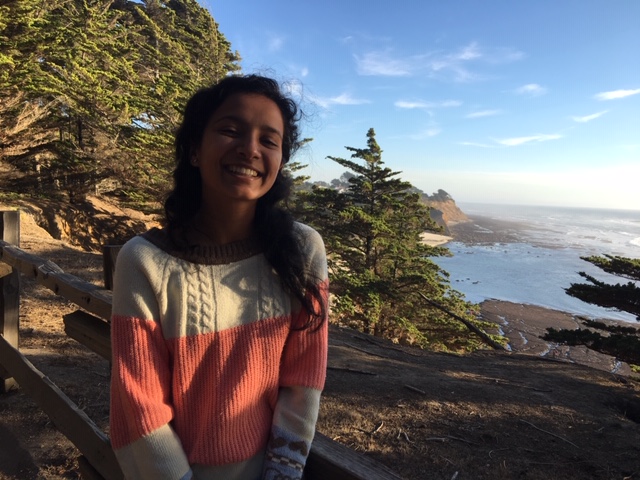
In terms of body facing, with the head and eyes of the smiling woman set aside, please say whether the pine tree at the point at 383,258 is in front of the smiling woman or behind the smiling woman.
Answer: behind

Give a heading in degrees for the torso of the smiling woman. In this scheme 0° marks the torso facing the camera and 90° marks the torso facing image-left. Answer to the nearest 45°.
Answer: approximately 0°

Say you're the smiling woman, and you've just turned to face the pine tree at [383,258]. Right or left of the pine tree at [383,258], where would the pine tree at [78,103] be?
left

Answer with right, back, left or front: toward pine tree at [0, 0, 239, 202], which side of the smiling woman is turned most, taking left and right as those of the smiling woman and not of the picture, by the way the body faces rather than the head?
back
